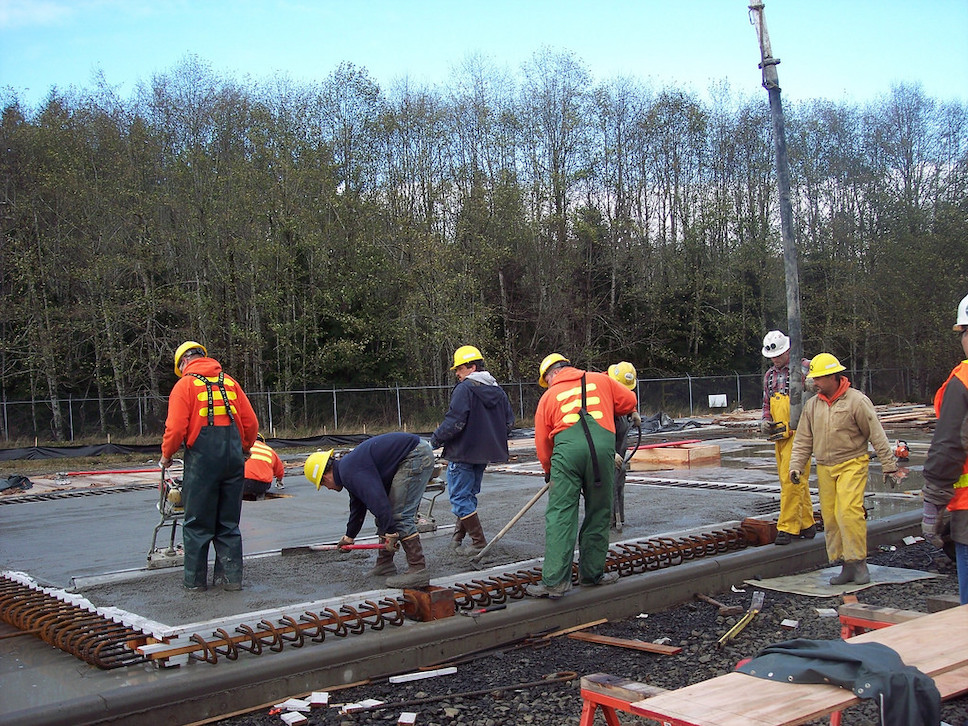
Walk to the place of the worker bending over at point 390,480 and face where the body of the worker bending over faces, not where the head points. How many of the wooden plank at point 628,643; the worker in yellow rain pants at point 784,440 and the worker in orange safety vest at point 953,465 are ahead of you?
0

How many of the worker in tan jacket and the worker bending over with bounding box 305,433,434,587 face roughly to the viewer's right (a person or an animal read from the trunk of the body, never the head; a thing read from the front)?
0

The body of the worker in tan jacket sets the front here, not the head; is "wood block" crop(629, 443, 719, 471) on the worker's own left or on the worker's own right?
on the worker's own right

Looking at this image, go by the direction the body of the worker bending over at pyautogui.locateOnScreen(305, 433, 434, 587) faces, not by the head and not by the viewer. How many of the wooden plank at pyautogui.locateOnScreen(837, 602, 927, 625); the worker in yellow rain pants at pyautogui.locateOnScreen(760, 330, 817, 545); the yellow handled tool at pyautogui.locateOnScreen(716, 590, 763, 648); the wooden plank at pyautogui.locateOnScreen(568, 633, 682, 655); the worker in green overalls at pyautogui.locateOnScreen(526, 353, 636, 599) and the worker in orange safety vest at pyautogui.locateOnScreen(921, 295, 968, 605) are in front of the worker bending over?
0

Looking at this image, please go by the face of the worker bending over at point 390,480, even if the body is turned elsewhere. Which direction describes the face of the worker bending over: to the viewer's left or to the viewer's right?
to the viewer's left

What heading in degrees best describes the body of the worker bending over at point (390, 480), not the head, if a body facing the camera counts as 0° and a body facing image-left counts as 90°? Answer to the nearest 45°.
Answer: approximately 90°

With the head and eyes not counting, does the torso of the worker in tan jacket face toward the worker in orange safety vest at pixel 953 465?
no

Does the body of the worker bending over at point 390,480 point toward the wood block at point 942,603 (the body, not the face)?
no

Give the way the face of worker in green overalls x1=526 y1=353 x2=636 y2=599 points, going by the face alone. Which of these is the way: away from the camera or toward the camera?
away from the camera

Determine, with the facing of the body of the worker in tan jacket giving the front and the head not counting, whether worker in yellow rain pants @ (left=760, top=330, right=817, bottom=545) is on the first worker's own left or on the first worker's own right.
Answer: on the first worker's own right

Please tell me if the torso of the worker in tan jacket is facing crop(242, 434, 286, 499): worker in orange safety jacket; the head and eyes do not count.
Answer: no

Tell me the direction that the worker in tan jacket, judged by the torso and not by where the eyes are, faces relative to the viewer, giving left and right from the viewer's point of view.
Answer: facing the viewer and to the left of the viewer
